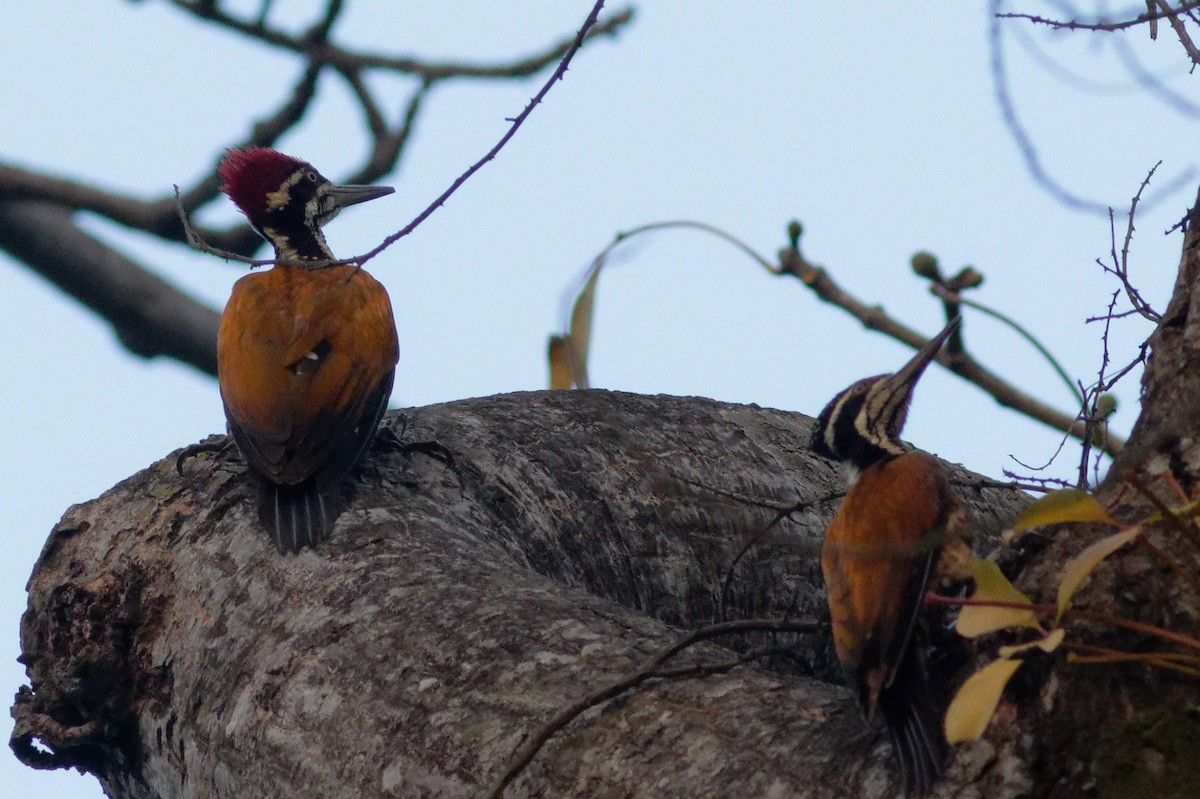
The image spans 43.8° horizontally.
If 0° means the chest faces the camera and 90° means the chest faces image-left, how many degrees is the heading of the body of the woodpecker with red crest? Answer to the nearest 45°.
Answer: approximately 180°

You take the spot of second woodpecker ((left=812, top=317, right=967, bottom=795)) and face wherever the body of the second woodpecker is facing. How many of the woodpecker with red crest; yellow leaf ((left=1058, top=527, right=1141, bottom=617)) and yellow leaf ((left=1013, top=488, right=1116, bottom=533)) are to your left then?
1

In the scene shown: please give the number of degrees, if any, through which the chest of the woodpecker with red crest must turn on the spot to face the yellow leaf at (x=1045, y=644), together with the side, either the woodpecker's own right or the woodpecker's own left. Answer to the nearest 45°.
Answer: approximately 135° to the woodpecker's own right

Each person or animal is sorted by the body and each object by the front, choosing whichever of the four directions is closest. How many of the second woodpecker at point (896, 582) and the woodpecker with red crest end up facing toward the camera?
0

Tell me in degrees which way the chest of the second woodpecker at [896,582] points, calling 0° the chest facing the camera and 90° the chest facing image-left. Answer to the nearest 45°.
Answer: approximately 225°
